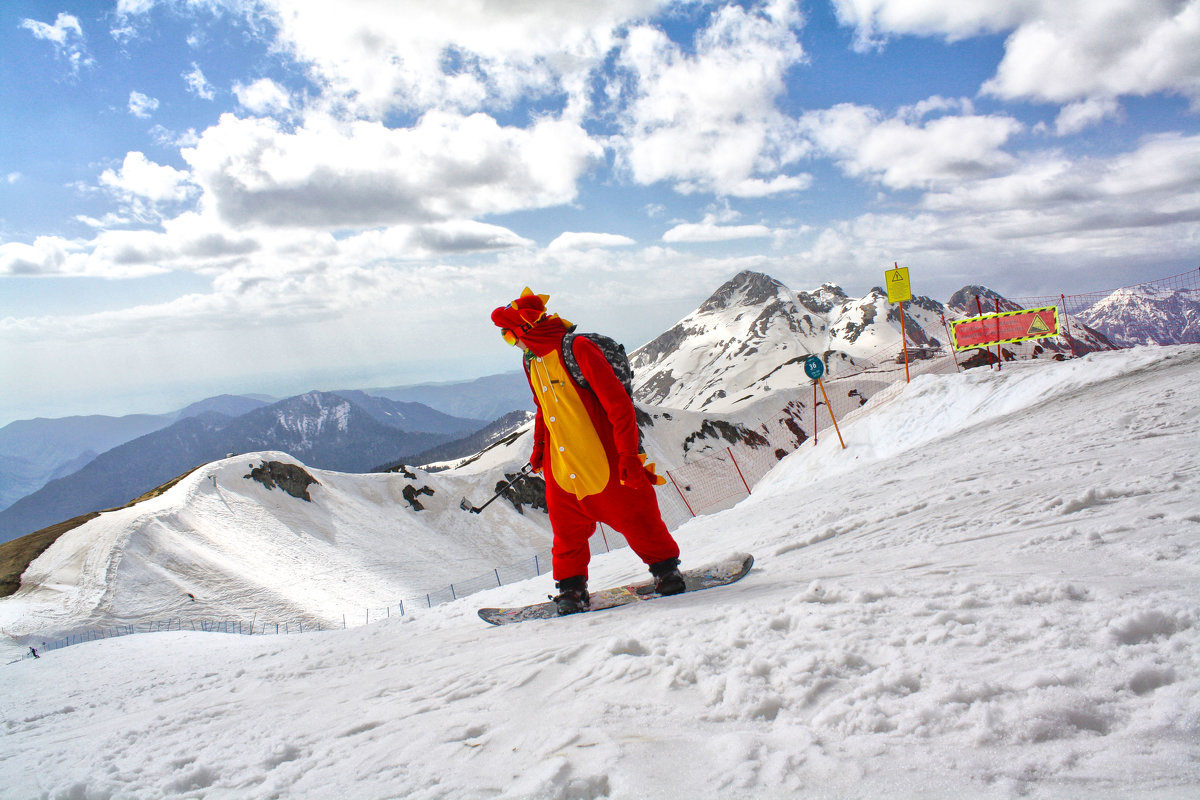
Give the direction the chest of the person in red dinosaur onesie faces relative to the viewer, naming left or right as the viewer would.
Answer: facing the viewer and to the left of the viewer

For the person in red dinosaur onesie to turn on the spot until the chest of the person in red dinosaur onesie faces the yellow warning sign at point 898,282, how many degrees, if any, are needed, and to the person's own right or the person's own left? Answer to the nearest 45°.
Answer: approximately 180°

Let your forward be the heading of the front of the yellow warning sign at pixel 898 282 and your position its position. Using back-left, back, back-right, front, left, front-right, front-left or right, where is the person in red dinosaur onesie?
front

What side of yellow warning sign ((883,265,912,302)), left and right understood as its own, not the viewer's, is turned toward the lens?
front

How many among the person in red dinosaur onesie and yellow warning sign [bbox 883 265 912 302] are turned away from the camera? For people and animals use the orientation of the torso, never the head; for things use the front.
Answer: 0

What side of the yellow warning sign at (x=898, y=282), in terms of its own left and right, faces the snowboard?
front

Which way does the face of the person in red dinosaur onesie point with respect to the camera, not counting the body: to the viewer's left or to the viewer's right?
to the viewer's left
